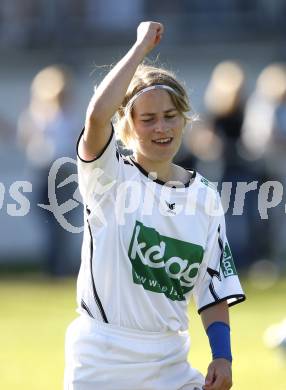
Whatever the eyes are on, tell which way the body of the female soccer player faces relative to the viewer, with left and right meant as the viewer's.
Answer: facing the viewer and to the right of the viewer

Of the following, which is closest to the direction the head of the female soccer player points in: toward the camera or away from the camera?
toward the camera
